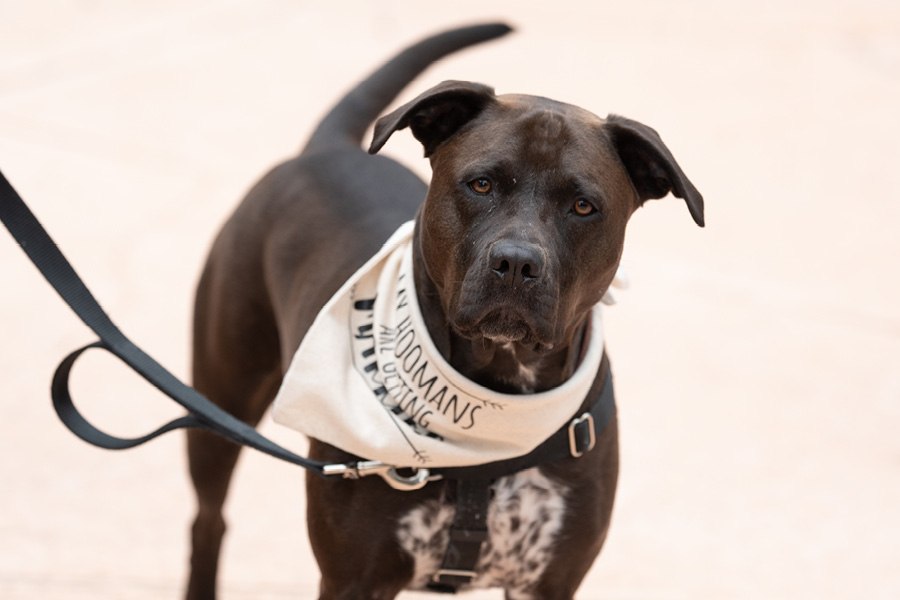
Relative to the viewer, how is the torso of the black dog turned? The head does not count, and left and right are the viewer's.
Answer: facing the viewer and to the right of the viewer
